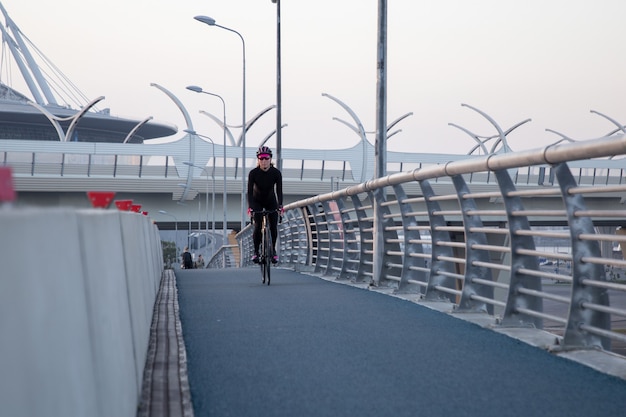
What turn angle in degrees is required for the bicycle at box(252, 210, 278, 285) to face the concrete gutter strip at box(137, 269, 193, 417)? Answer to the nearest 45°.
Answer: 0° — it already faces it

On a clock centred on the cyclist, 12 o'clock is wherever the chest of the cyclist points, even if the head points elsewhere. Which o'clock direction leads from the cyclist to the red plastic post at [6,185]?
The red plastic post is roughly at 12 o'clock from the cyclist.

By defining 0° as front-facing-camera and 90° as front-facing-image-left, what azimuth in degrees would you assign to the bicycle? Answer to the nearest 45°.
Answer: approximately 0°

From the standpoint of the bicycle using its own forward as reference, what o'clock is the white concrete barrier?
The white concrete barrier is roughly at 12 o'clock from the bicycle.

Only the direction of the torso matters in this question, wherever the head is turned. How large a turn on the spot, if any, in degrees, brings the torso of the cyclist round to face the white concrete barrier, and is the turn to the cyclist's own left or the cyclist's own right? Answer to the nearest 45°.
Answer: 0° — they already face it

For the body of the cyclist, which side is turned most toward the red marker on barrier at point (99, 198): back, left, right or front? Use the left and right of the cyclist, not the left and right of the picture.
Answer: front
